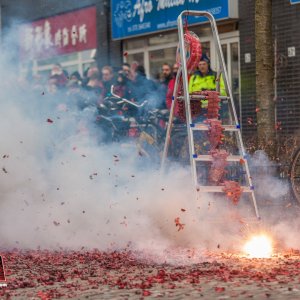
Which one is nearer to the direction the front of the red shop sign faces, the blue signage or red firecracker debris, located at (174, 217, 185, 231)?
the red firecracker debris

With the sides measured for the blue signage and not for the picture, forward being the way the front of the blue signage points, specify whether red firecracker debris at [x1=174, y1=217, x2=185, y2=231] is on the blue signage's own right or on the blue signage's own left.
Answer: on the blue signage's own left

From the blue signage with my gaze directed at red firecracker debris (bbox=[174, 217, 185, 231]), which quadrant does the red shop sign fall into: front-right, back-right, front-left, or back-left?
back-right

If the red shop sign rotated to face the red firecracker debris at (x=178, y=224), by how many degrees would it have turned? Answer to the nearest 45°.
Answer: approximately 45° to its left

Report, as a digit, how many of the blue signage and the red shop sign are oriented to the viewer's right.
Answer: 0

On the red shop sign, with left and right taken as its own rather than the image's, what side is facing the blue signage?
left

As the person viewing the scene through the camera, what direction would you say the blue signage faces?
facing the viewer and to the left of the viewer

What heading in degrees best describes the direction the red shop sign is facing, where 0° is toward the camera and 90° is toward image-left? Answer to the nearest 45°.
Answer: approximately 45°
